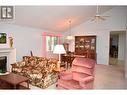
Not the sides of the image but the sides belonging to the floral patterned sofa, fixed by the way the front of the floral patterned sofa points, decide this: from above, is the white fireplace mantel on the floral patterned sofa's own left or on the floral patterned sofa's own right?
on the floral patterned sofa's own right

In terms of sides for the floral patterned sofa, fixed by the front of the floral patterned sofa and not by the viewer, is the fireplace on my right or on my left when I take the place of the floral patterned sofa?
on my right

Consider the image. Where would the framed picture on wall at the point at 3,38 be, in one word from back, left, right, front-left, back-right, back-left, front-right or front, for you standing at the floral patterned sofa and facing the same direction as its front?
right

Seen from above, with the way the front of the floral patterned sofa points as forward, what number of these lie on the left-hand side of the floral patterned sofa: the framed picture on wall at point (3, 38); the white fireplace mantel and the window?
0

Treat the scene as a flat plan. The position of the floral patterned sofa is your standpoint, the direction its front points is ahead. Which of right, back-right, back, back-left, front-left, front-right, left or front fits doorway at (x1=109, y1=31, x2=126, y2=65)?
back

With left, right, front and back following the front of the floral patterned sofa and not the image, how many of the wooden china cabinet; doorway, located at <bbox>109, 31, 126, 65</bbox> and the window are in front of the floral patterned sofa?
0

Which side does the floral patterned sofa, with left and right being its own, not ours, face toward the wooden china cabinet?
back

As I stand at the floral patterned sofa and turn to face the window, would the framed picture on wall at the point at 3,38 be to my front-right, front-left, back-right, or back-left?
front-left

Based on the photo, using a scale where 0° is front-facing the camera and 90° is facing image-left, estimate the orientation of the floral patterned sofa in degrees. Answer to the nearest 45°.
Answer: approximately 45°

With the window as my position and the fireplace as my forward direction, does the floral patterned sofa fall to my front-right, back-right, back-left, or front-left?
front-left

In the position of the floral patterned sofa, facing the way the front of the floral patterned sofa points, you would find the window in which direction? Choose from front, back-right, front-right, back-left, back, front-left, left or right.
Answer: back-right
